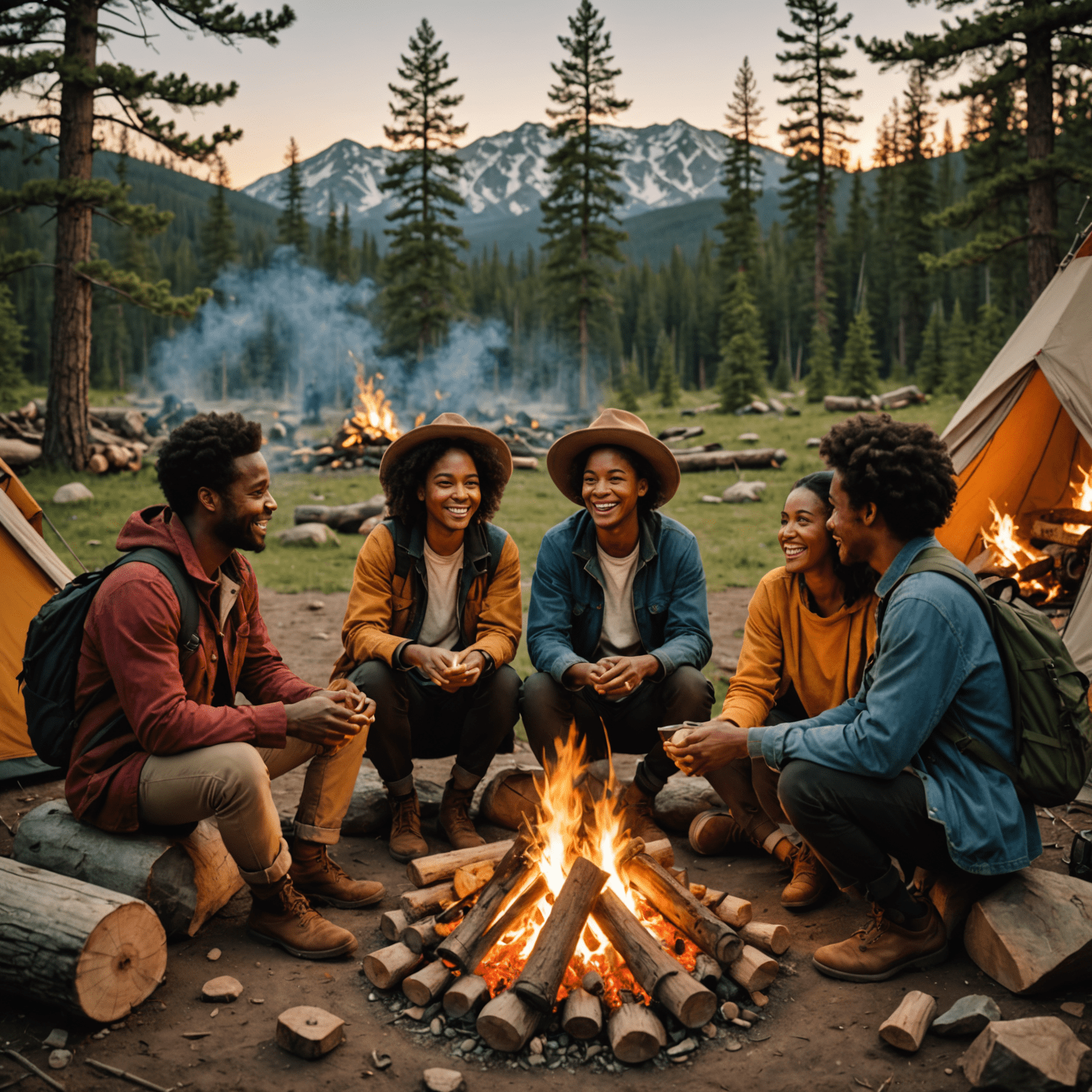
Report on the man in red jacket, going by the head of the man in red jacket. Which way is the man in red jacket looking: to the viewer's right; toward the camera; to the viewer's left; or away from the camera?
to the viewer's right

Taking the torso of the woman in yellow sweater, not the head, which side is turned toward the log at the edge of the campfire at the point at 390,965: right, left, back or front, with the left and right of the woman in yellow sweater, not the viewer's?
front

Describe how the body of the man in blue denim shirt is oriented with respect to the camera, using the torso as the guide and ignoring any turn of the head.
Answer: to the viewer's left

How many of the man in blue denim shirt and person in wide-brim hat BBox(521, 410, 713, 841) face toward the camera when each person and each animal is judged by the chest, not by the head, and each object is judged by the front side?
1

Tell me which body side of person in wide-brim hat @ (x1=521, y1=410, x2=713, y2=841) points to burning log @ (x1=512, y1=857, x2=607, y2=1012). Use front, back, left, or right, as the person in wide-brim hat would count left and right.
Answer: front

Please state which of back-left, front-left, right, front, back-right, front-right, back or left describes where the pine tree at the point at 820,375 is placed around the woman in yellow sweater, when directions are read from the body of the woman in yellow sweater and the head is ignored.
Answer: back-right

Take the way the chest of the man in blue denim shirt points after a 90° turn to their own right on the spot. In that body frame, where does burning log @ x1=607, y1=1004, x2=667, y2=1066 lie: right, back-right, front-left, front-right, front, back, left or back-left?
back-left

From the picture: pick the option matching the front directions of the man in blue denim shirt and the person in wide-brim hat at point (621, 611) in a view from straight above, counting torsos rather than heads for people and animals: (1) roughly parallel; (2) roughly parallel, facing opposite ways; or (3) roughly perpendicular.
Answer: roughly perpendicular

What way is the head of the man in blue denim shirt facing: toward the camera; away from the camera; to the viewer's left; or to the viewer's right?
to the viewer's left

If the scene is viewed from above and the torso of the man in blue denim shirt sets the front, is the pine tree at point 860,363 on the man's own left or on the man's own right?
on the man's own right
